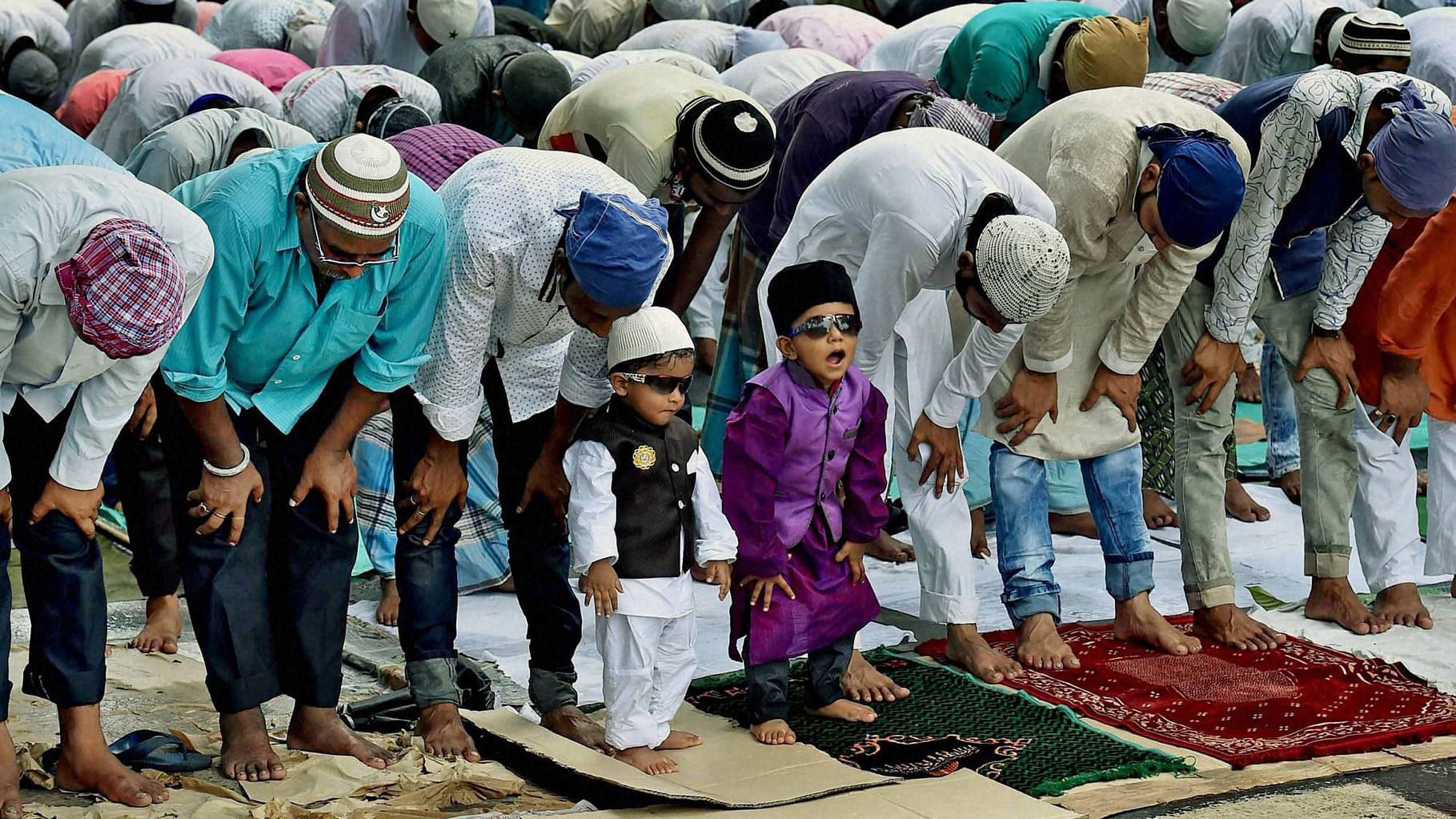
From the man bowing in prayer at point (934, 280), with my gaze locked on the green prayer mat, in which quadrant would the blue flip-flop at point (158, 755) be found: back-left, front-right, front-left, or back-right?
front-right

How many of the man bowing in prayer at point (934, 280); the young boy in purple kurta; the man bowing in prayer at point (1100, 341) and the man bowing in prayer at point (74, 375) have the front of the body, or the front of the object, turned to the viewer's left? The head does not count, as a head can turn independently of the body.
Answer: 0

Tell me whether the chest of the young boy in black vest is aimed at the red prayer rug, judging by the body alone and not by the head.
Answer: no

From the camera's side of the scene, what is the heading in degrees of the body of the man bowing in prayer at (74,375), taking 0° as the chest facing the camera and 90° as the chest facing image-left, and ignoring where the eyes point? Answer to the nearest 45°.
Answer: approximately 315°

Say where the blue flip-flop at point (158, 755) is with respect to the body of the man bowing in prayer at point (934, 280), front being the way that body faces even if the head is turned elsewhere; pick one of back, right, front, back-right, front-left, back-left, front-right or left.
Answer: right

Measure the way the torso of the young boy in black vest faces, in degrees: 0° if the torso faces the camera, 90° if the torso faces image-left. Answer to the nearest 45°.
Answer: approximately 315°

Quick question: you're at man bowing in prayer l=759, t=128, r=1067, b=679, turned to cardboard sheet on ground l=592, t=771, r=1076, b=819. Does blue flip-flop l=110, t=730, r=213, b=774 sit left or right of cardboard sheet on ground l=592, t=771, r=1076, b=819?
right

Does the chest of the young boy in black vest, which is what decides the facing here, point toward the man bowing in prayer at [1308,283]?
no

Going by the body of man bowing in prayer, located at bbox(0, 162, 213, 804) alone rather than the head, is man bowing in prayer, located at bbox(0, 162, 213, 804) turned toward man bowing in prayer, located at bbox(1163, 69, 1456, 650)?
no

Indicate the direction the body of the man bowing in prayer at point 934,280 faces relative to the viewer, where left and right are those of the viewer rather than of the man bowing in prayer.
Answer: facing the viewer and to the right of the viewer

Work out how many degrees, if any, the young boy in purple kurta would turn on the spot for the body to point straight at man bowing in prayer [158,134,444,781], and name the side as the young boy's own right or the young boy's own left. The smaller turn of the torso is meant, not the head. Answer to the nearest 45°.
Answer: approximately 90° to the young boy's own right

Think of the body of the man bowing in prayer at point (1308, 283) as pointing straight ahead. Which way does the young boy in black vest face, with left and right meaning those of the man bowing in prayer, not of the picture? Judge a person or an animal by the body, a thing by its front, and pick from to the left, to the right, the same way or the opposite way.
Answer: the same way

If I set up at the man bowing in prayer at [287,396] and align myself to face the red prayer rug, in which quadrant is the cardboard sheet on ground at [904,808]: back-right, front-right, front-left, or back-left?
front-right

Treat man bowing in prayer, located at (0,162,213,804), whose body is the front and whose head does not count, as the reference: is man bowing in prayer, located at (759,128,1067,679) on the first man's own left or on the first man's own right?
on the first man's own left

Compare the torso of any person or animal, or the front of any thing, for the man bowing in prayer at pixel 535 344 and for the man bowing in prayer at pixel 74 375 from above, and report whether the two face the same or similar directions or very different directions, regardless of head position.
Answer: same or similar directions

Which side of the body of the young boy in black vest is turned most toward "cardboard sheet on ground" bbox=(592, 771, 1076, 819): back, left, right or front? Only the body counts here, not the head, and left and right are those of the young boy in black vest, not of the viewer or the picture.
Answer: front
